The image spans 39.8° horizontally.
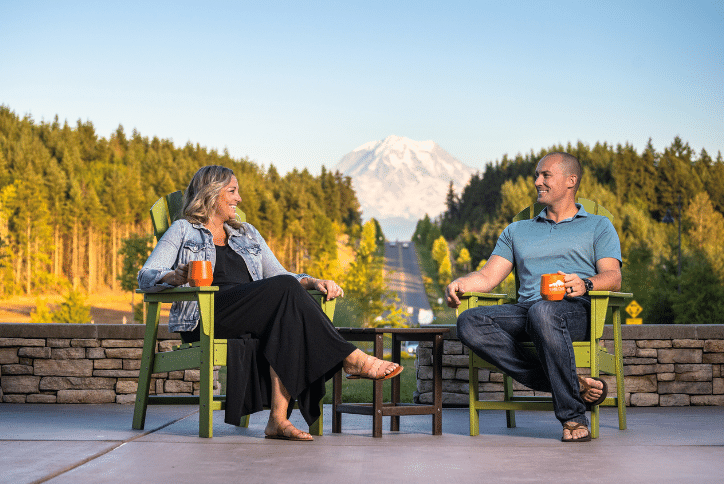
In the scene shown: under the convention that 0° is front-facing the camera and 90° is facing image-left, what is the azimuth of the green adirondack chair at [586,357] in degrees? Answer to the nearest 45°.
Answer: approximately 45°

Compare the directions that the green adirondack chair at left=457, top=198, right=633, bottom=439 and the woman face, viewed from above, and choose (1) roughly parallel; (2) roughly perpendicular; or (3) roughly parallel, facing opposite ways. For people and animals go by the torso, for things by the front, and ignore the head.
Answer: roughly perpendicular

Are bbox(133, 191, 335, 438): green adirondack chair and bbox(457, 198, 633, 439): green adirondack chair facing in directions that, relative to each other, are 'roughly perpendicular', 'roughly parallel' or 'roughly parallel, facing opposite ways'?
roughly perpendicular

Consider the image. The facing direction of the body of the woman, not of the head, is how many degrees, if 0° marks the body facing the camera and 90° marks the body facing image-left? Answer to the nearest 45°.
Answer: approximately 315°

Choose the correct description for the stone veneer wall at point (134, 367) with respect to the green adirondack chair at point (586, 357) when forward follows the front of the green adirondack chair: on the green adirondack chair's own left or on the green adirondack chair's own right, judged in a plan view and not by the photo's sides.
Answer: on the green adirondack chair's own right

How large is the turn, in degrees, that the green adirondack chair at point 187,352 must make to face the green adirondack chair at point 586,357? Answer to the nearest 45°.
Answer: approximately 45° to its left

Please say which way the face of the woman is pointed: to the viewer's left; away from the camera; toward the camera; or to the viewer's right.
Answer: to the viewer's right
